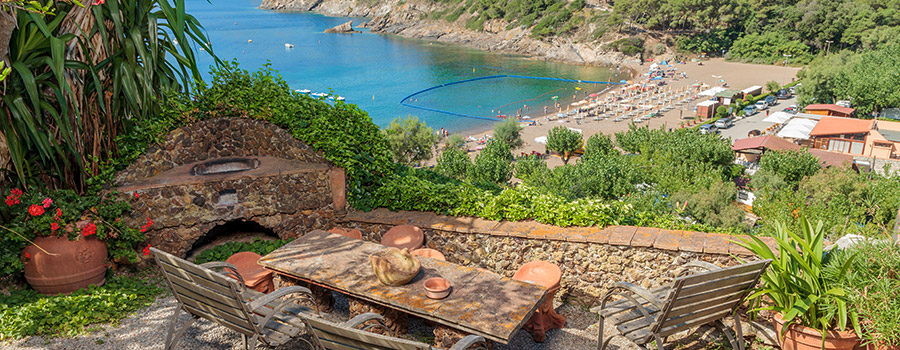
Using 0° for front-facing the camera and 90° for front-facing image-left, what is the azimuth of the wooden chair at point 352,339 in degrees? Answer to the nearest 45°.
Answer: approximately 225°

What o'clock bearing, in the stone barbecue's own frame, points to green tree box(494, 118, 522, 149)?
The green tree is roughly at 7 o'clock from the stone barbecue.

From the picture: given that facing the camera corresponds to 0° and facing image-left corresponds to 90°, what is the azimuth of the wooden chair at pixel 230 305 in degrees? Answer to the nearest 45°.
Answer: approximately 225°

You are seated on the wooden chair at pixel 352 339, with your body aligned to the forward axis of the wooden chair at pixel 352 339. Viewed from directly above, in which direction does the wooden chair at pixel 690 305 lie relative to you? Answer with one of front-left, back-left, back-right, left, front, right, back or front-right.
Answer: front-right

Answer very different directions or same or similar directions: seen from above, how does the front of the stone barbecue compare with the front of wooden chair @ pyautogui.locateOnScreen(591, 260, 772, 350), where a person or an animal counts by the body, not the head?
very different directions

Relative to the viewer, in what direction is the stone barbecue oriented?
toward the camera

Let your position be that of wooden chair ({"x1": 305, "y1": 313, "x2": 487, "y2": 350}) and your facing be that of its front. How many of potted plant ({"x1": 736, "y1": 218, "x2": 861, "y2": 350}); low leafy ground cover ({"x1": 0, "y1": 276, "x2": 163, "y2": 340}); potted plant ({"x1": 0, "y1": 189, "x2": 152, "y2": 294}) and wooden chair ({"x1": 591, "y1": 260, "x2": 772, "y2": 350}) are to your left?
2

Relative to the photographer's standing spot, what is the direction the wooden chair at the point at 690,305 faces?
facing away from the viewer and to the left of the viewer

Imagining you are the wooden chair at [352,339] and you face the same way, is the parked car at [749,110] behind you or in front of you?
in front

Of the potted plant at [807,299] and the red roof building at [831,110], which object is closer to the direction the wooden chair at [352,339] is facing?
the red roof building

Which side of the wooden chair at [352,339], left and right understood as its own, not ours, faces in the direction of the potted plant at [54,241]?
left

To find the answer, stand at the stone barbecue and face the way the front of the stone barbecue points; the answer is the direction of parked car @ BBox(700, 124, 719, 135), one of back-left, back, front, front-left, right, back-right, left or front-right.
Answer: back-left

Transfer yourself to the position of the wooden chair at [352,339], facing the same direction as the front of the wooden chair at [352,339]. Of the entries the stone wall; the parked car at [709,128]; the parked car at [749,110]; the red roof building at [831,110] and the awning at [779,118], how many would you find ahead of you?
5
